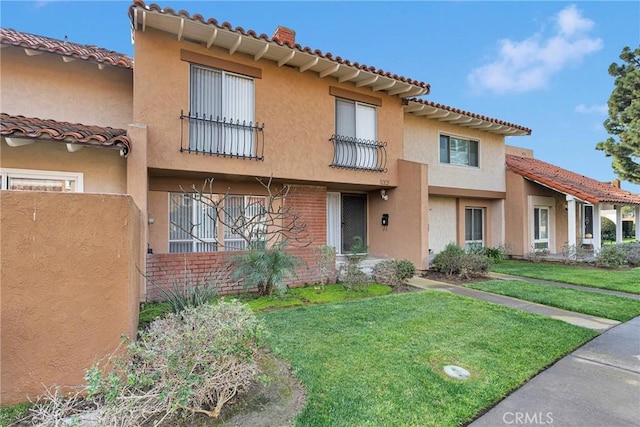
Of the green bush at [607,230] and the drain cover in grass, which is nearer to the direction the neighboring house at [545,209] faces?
the drain cover in grass

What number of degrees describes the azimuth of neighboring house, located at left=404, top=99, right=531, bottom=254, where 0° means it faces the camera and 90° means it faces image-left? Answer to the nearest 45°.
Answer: approximately 315°

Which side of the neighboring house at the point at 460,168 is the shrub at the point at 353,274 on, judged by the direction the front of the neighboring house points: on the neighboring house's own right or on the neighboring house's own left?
on the neighboring house's own right

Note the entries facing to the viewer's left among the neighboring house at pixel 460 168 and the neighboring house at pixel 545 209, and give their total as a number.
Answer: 0

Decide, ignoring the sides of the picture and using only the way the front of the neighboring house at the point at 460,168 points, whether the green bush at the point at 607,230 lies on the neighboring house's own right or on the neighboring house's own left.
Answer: on the neighboring house's own left

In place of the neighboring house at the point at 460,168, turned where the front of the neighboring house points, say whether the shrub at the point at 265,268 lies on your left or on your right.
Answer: on your right

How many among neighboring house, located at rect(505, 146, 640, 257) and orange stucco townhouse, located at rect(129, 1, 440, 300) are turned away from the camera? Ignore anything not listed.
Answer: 0

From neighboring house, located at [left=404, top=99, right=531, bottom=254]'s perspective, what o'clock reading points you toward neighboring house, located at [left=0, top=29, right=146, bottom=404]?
neighboring house, located at [left=0, top=29, right=146, bottom=404] is roughly at 2 o'clock from neighboring house, located at [left=404, top=99, right=531, bottom=254].

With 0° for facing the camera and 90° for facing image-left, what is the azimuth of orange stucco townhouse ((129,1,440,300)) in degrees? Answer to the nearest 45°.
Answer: approximately 315°

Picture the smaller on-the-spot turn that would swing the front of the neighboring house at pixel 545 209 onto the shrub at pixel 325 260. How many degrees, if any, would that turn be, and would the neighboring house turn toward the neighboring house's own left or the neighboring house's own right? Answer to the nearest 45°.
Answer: approximately 45° to the neighboring house's own right

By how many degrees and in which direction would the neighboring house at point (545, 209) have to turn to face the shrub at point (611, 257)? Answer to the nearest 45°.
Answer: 0° — it already faces it

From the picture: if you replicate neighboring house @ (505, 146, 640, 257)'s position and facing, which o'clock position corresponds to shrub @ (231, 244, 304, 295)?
The shrub is roughly at 2 o'clock from the neighboring house.

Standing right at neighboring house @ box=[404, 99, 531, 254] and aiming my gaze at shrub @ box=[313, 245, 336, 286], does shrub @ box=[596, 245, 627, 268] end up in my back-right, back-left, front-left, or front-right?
back-left

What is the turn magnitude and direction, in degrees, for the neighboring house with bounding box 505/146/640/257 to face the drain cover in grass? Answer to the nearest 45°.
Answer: approximately 45° to its right

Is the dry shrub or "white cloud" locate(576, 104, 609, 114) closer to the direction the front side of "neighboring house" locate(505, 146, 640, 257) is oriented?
the dry shrub

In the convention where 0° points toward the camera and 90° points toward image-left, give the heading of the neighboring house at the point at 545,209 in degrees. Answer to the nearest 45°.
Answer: approximately 315°
